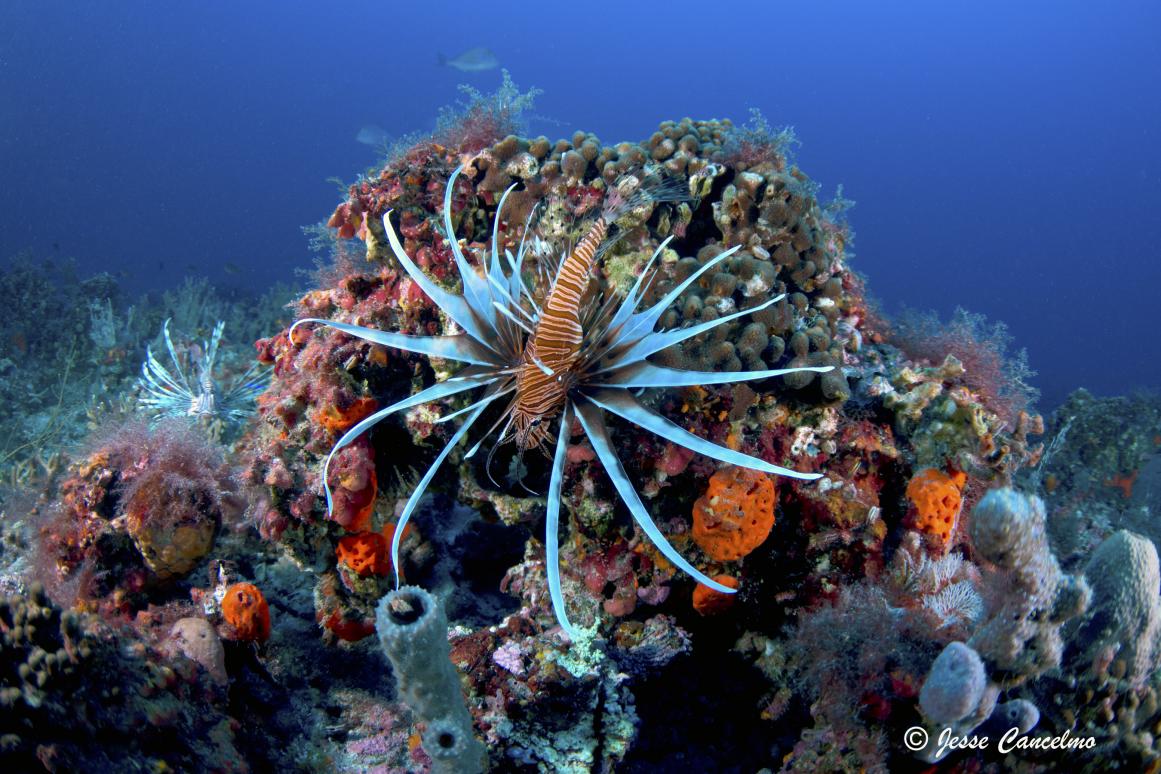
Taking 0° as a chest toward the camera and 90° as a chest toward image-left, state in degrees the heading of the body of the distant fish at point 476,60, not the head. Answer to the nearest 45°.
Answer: approximately 270°

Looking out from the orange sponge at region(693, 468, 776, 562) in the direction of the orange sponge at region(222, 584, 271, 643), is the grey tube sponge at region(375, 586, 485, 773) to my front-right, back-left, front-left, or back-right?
front-left
